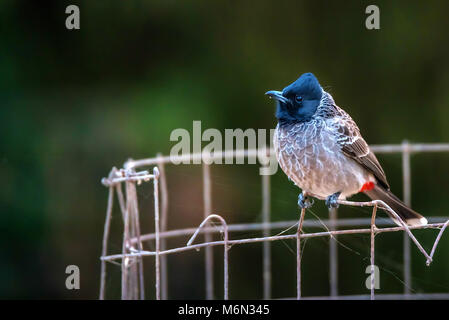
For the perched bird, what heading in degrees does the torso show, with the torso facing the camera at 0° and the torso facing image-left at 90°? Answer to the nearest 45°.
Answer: approximately 45°
